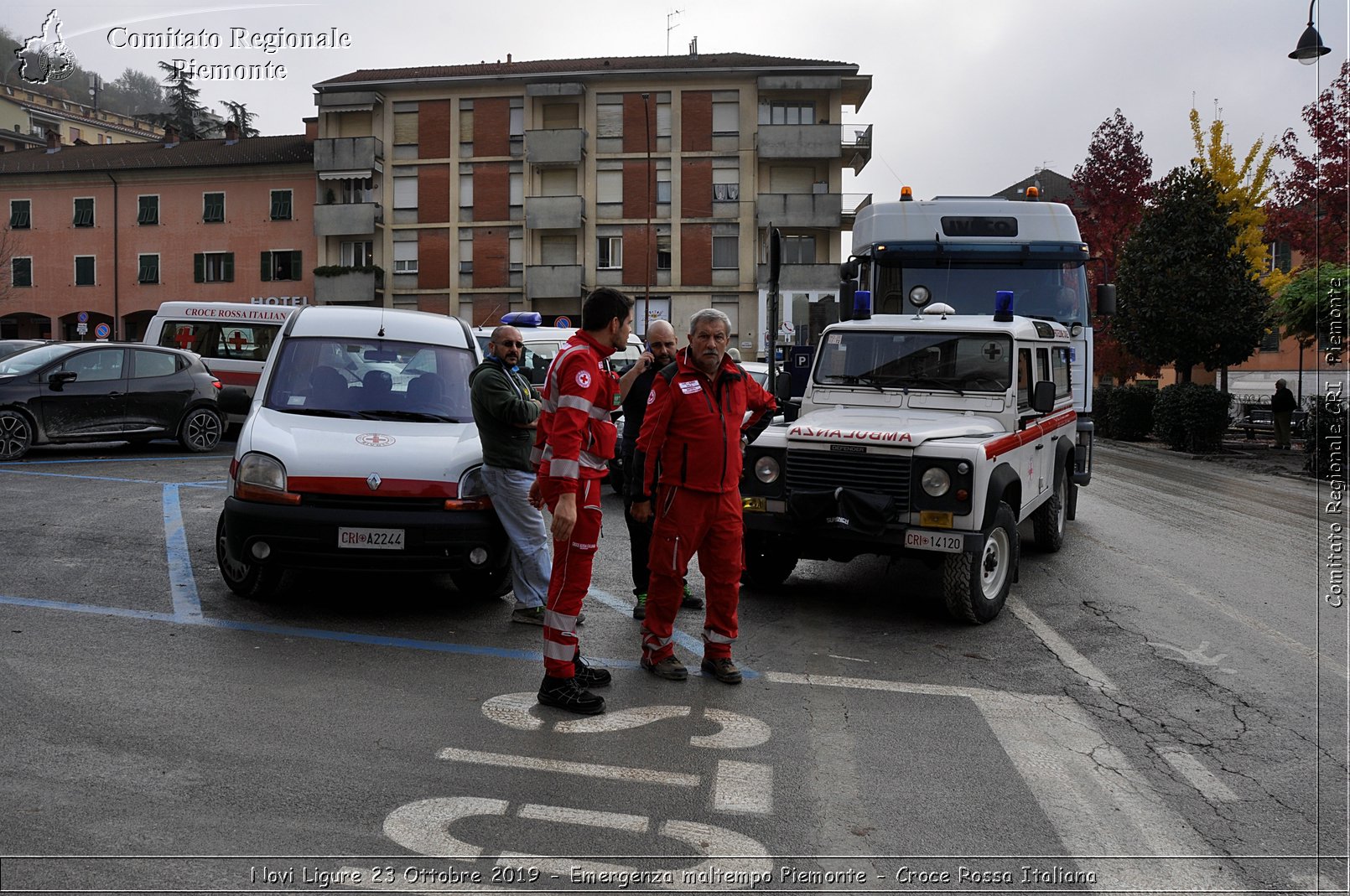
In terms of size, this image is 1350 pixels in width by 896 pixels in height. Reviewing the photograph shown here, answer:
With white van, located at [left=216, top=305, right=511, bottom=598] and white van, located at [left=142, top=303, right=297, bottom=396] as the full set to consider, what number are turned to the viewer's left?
0

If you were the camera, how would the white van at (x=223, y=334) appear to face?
facing to the right of the viewer

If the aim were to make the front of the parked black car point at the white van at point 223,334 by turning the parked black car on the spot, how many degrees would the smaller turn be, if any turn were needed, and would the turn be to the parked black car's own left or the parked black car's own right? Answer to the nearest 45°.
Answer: approximately 90° to the parked black car's own right

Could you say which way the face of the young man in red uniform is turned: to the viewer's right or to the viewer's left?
to the viewer's right

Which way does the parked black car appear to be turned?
to the viewer's left

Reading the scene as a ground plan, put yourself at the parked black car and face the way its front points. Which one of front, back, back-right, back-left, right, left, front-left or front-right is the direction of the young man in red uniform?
left

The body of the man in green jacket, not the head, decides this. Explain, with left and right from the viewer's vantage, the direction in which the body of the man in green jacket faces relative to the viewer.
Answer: facing the viewer and to the right of the viewer

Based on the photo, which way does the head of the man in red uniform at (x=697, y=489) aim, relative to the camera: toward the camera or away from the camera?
toward the camera

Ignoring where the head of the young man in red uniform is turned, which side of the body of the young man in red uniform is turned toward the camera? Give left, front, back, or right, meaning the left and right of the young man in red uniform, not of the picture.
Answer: right

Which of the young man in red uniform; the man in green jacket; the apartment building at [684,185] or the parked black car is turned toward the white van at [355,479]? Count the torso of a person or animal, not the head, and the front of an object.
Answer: the apartment building

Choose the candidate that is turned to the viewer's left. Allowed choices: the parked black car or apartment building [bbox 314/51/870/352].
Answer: the parked black car

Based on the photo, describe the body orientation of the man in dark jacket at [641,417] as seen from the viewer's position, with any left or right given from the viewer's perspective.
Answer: facing the viewer

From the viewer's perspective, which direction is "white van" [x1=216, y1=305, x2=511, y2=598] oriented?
toward the camera

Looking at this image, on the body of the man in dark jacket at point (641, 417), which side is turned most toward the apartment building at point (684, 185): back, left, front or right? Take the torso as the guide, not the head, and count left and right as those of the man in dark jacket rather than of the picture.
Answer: back

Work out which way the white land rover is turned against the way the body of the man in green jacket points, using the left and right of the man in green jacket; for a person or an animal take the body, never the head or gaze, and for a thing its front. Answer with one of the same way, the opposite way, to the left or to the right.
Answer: to the right
